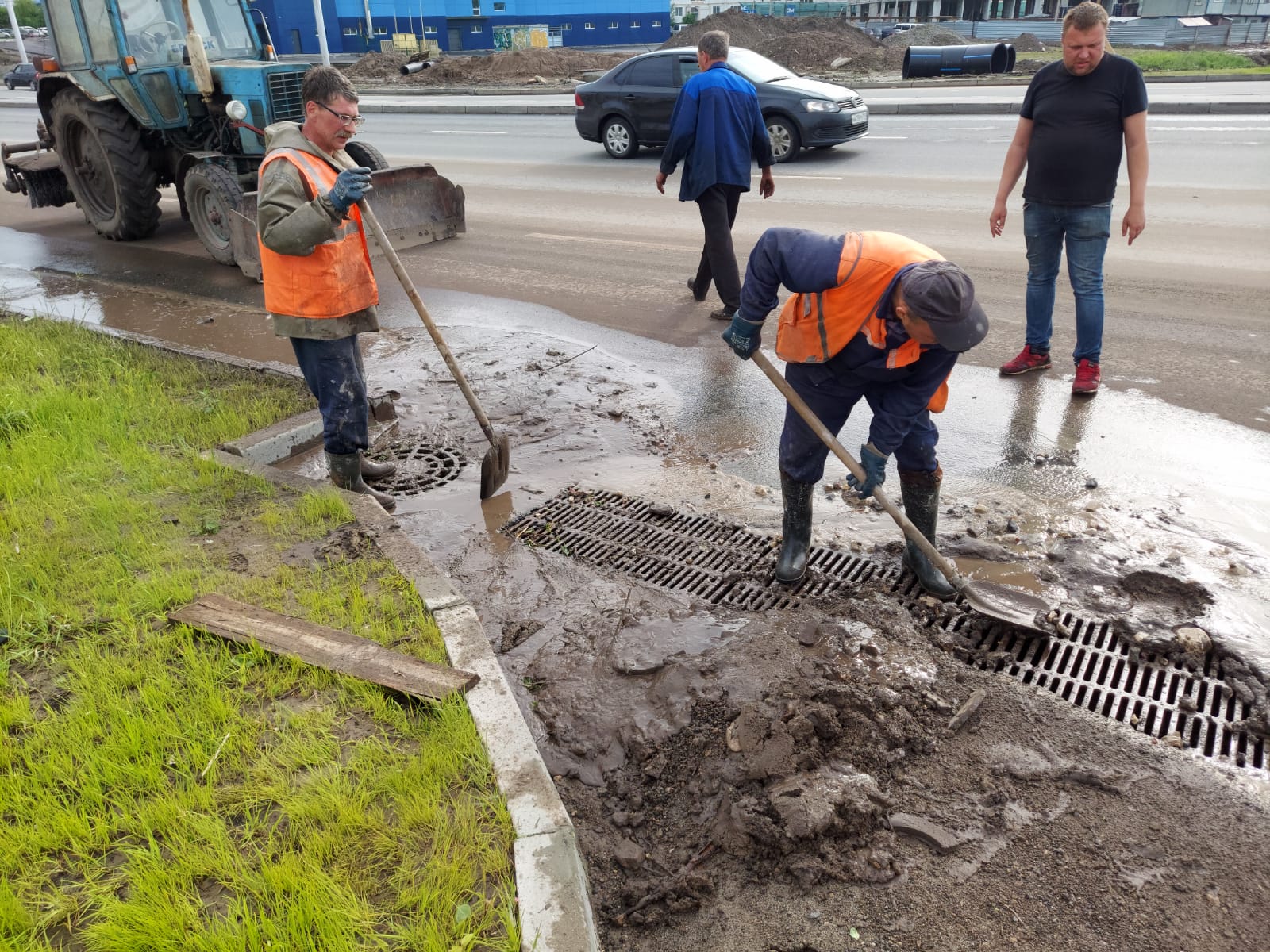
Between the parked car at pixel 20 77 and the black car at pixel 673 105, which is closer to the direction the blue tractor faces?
the black car

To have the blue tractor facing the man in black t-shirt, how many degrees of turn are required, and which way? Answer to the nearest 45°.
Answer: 0° — it already faces them

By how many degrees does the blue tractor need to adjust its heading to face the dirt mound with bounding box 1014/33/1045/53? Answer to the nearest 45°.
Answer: approximately 90° to its left

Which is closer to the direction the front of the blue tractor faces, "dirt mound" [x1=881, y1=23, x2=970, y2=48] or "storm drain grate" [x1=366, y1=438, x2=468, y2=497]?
the storm drain grate

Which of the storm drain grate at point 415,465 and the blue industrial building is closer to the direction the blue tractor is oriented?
the storm drain grate

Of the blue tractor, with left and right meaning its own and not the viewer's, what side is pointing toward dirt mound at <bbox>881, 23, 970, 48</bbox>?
left

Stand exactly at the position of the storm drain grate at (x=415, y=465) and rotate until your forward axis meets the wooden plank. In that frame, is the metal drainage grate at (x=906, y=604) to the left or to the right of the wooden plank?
left

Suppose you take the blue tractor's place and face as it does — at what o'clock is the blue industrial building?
The blue industrial building is roughly at 8 o'clock from the blue tractor.

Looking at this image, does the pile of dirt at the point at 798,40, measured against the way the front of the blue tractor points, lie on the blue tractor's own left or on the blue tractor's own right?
on the blue tractor's own left

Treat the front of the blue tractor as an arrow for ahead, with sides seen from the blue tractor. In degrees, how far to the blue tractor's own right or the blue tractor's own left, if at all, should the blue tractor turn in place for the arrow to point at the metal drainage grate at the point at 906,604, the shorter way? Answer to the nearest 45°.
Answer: approximately 45° to the blue tractor's own right

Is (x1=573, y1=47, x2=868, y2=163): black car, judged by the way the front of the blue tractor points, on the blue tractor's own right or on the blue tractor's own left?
on the blue tractor's own left

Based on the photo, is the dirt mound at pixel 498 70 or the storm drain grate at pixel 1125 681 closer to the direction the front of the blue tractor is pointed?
the storm drain grate

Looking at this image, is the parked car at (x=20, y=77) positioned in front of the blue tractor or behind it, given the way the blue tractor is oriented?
behind

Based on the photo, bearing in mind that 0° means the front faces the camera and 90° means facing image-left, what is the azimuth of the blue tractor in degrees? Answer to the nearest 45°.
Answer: approximately 315°

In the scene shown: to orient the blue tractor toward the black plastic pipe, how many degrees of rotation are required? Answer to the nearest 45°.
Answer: approximately 90° to its left
